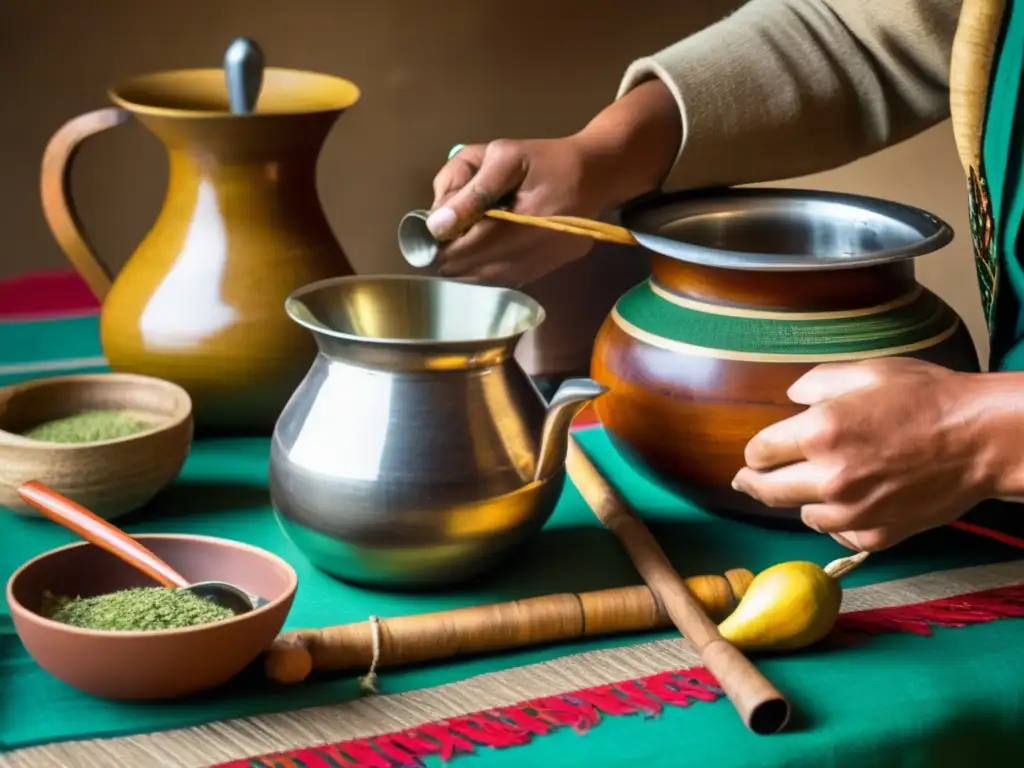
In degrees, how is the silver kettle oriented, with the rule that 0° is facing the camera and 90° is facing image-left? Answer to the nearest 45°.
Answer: approximately 270°

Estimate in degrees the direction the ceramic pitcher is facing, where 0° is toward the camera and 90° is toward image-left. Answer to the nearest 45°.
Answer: approximately 270°

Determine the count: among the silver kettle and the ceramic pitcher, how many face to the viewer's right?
2
